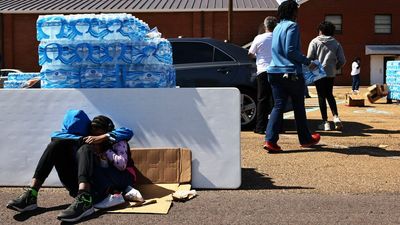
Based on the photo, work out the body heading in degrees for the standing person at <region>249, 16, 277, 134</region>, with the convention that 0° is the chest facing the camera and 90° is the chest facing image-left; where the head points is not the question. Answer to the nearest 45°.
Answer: approximately 135°

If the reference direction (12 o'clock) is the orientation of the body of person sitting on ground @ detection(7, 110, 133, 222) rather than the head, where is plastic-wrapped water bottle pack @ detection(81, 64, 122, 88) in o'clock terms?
The plastic-wrapped water bottle pack is roughly at 5 o'clock from the person sitting on ground.

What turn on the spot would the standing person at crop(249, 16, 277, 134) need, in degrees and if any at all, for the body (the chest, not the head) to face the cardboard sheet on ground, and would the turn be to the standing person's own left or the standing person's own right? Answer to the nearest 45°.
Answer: approximately 135° to the standing person's own left

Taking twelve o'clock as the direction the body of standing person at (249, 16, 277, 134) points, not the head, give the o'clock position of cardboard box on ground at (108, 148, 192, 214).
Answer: The cardboard box on ground is roughly at 8 o'clock from the standing person.

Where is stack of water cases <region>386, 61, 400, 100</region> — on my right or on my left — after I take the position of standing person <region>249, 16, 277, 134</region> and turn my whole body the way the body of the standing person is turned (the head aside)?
on my right

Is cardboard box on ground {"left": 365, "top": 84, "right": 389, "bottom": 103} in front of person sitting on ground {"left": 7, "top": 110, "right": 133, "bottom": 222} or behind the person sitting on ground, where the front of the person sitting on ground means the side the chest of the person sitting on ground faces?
behind

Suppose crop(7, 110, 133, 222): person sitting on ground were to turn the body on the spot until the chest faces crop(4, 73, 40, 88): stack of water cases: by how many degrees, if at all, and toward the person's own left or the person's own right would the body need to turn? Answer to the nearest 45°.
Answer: approximately 135° to the person's own right

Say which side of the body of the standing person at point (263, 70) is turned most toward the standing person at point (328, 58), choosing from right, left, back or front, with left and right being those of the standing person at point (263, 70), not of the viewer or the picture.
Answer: right

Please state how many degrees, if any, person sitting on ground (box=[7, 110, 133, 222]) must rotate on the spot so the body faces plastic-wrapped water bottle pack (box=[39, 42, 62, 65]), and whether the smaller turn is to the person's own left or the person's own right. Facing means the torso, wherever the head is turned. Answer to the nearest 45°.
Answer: approximately 135° to the person's own right

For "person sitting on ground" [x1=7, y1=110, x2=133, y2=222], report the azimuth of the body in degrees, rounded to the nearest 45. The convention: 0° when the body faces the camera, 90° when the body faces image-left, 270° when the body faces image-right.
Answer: approximately 45°

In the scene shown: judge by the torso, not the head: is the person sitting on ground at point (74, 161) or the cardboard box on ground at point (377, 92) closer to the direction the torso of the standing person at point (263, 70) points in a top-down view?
the cardboard box on ground
